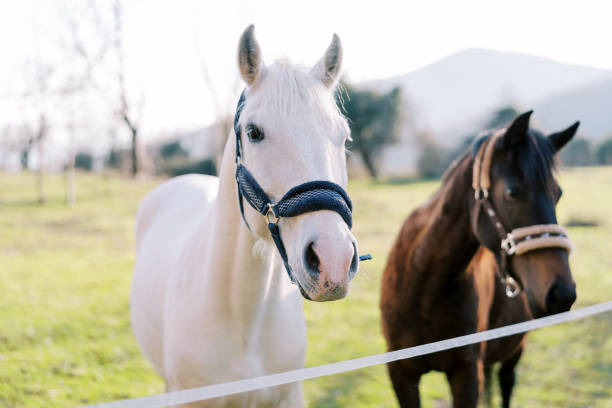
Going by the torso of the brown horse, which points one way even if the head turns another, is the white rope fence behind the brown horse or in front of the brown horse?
in front

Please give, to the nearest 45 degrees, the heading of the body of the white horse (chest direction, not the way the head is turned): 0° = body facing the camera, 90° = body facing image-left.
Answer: approximately 315°

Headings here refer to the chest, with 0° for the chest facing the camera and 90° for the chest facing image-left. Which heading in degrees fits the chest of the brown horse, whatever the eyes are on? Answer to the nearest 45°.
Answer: approximately 45°
